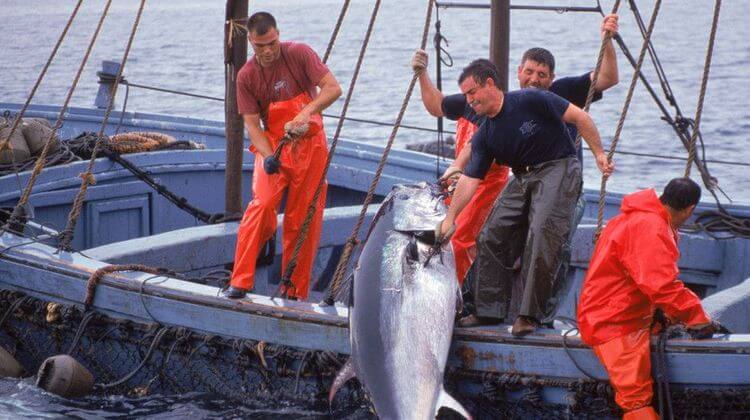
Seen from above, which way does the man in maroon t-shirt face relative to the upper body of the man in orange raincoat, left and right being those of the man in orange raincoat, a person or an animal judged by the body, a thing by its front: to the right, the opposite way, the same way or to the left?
to the right

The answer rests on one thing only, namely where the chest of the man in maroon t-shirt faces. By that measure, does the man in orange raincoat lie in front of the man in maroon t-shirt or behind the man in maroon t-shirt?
in front

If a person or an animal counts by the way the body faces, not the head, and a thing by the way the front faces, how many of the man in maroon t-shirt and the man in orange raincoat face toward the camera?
1

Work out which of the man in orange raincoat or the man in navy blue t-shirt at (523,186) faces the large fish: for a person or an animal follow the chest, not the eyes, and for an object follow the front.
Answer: the man in navy blue t-shirt

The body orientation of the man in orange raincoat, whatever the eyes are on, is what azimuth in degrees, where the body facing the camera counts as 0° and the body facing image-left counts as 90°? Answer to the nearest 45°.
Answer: approximately 225°

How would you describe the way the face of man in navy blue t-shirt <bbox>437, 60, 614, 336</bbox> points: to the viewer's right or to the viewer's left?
to the viewer's left

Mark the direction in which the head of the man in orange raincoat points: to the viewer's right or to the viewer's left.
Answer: to the viewer's right

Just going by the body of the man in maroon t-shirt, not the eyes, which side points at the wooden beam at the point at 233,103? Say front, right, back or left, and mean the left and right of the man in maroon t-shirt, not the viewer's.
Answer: back

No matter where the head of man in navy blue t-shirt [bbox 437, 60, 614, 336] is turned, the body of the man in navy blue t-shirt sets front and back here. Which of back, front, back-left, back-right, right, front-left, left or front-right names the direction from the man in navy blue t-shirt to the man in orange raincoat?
left

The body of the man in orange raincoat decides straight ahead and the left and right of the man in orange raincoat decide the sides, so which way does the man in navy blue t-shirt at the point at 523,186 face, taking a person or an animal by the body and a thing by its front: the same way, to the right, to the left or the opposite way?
the opposite way

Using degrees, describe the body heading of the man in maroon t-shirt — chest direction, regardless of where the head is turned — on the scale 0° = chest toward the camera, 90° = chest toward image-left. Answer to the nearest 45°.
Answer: approximately 0°

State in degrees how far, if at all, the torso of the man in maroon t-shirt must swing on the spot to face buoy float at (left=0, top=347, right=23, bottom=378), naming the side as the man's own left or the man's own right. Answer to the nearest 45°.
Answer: approximately 90° to the man's own right

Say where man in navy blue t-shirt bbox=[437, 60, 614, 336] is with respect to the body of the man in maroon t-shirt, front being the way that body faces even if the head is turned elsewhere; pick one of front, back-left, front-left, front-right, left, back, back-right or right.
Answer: front-left

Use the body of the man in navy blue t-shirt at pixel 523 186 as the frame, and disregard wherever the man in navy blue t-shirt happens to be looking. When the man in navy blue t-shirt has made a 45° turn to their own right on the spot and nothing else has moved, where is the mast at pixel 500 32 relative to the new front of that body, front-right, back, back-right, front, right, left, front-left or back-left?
right

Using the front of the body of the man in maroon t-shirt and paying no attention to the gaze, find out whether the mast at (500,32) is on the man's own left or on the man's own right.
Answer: on the man's own left
